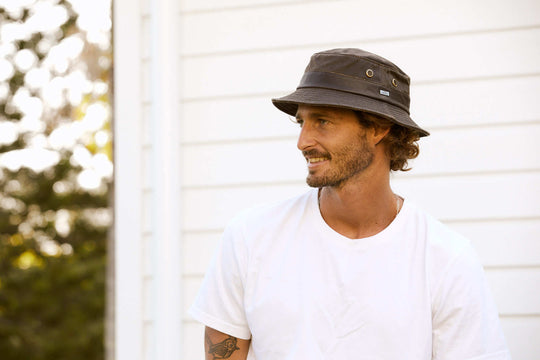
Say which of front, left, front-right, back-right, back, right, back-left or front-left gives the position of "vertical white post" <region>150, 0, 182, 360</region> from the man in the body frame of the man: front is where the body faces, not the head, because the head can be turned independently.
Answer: back-right

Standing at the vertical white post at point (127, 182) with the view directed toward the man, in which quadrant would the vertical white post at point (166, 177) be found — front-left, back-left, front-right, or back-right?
front-left

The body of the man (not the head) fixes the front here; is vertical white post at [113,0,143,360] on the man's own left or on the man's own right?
on the man's own right

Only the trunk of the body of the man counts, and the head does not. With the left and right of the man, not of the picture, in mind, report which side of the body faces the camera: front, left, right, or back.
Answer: front

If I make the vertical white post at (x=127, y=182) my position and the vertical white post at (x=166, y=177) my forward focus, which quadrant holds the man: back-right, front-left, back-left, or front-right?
front-right
